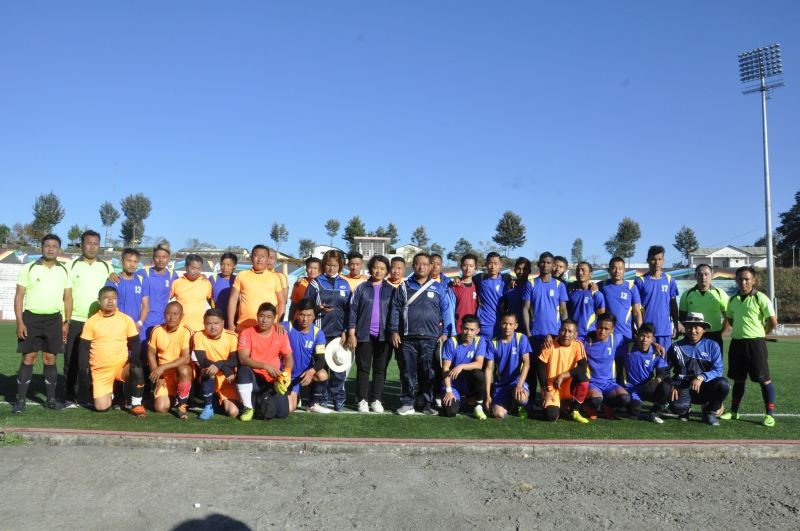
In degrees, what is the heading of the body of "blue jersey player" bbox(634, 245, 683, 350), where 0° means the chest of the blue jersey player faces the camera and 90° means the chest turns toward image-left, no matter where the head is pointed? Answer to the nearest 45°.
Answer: approximately 0°

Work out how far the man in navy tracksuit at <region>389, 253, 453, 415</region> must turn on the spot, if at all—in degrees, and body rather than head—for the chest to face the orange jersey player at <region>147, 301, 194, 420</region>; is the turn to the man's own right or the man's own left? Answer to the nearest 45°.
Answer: approximately 90° to the man's own right

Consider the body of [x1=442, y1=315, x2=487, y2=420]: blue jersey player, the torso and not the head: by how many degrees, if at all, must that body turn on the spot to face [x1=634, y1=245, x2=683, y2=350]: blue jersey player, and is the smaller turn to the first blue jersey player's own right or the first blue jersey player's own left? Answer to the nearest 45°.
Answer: approximately 90° to the first blue jersey player's own left

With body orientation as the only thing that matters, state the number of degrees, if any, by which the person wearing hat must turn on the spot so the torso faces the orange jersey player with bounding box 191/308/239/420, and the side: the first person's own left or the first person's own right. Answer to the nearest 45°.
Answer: approximately 45° to the first person's own right

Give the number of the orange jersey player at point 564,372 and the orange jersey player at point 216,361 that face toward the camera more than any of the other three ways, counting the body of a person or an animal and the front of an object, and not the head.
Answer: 2
